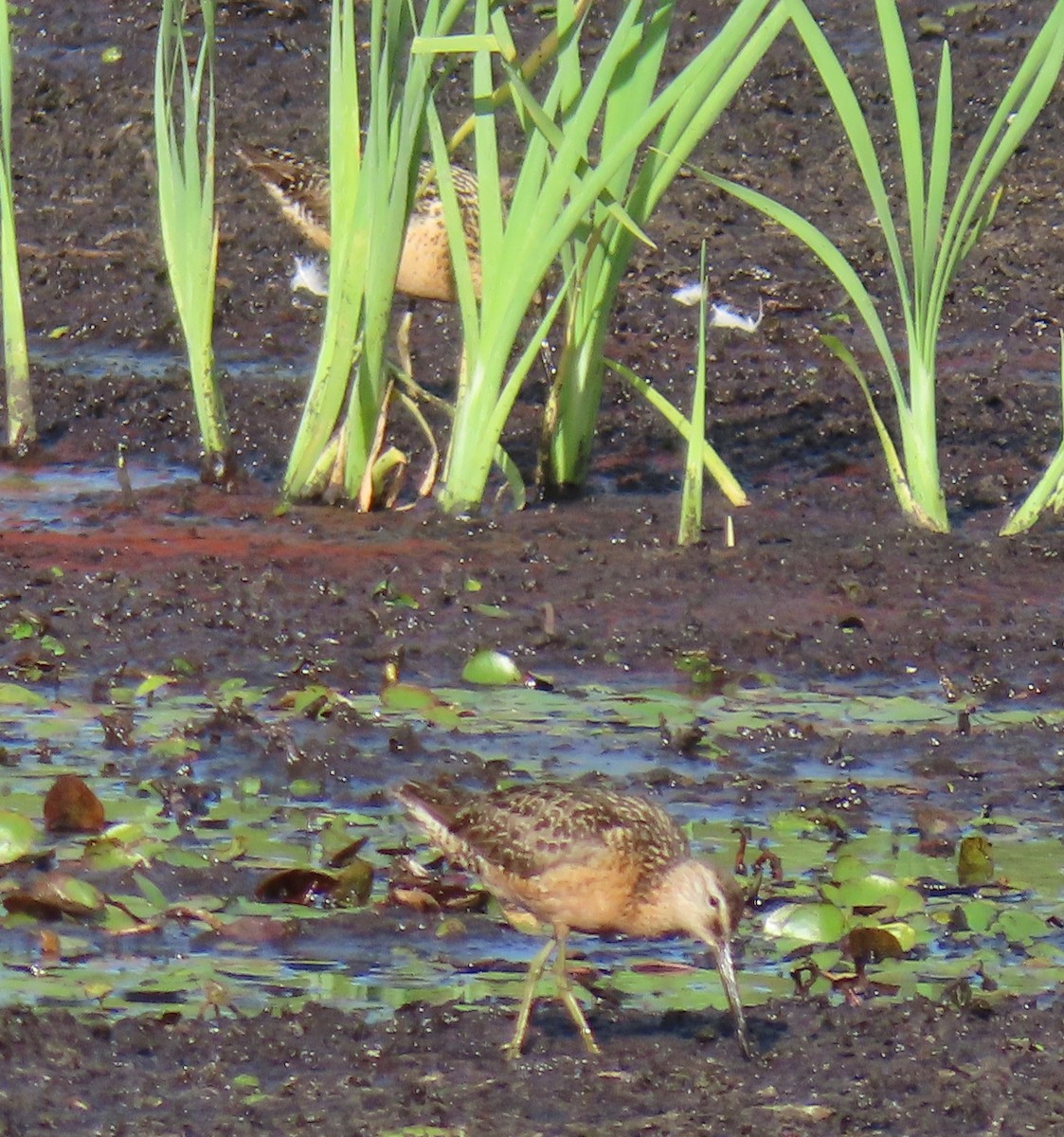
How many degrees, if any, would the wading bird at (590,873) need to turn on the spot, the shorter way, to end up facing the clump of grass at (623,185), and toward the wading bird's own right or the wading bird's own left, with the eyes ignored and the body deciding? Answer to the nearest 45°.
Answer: approximately 90° to the wading bird's own left

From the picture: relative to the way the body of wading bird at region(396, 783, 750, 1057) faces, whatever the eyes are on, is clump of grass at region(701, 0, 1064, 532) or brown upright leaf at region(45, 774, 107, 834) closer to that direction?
the clump of grass

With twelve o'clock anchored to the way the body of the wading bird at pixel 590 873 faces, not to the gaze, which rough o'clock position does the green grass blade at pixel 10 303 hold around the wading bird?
The green grass blade is roughly at 8 o'clock from the wading bird.

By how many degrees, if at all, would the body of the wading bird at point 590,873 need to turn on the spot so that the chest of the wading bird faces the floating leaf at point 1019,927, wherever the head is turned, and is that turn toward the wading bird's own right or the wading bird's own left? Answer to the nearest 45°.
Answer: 0° — it already faces it

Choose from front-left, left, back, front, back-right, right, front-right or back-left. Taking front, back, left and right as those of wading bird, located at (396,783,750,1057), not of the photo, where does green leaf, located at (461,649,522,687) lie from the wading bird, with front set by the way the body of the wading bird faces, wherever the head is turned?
left

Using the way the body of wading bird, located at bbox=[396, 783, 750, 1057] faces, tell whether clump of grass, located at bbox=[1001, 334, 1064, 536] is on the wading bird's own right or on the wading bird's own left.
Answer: on the wading bird's own left

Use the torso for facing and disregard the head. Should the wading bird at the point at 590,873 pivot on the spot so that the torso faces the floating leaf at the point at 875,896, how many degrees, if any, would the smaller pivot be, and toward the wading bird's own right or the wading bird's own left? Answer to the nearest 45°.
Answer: approximately 45° to the wading bird's own left

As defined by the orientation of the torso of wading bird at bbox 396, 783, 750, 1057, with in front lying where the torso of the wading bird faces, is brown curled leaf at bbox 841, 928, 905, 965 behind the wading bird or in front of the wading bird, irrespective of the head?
in front

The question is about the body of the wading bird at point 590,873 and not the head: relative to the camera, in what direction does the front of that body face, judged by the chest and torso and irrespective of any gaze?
to the viewer's right

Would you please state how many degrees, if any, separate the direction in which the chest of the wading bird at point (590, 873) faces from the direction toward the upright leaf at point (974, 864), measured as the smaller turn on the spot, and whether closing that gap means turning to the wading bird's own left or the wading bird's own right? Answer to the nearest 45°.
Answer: approximately 45° to the wading bird's own left

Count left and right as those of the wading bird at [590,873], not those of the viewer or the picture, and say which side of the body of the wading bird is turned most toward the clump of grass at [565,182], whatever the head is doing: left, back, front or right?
left
